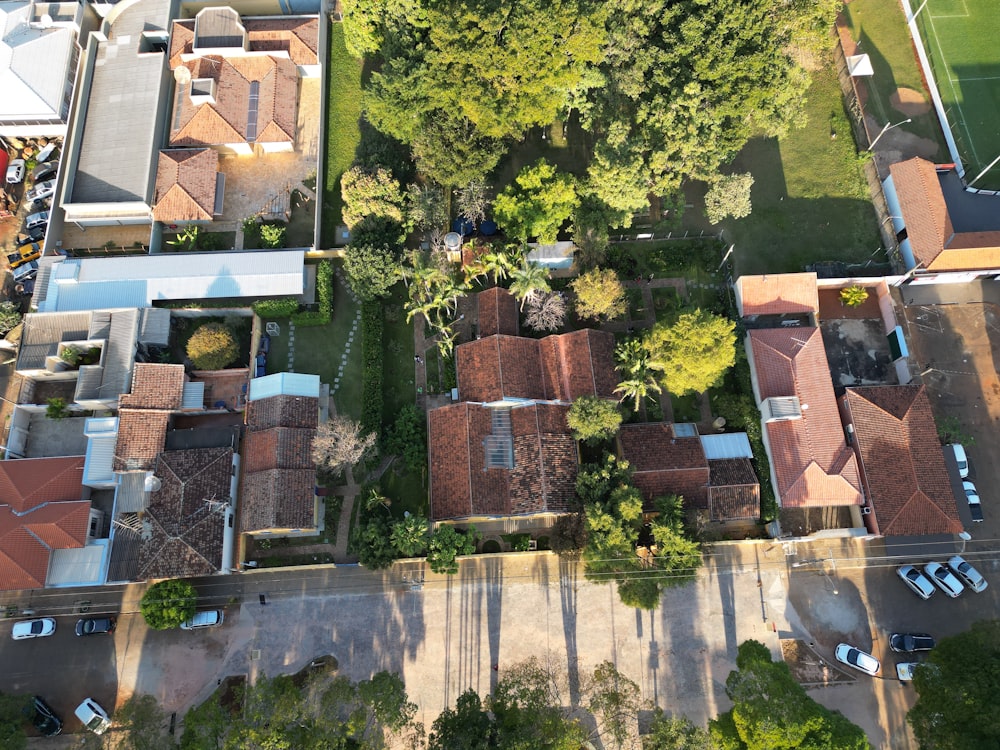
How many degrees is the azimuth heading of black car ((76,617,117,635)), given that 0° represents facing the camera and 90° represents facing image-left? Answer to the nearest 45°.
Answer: approximately 90°

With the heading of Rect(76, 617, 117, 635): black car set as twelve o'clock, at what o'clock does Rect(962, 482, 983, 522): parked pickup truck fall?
The parked pickup truck is roughly at 7 o'clock from the black car.

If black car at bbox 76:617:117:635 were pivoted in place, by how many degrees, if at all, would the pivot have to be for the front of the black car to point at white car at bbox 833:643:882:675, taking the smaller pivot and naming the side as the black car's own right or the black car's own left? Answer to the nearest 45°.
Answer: approximately 135° to the black car's own left

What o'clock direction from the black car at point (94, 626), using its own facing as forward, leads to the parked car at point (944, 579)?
The parked car is roughly at 7 o'clock from the black car.

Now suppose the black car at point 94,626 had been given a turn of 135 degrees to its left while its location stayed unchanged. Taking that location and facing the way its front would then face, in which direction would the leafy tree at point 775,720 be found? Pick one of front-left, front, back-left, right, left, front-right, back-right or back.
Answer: front
